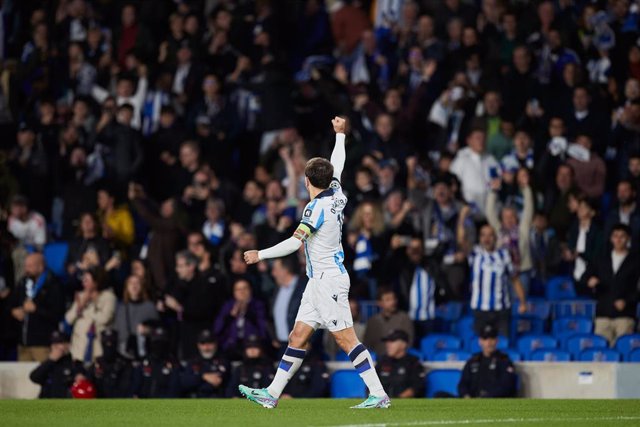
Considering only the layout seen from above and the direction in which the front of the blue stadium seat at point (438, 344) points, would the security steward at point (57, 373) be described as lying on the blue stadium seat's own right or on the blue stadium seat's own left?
on the blue stadium seat's own right

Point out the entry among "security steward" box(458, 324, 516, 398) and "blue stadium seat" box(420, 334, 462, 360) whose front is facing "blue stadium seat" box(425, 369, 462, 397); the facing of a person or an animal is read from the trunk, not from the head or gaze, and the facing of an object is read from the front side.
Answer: "blue stadium seat" box(420, 334, 462, 360)

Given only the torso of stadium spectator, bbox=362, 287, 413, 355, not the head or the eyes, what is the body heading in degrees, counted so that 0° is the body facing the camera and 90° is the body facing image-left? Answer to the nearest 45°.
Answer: approximately 0°

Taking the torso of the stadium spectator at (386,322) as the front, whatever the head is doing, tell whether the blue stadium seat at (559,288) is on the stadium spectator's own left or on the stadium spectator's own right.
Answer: on the stadium spectator's own left

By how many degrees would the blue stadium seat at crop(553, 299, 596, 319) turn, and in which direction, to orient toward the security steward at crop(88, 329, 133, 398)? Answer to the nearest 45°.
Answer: approximately 90° to its right
